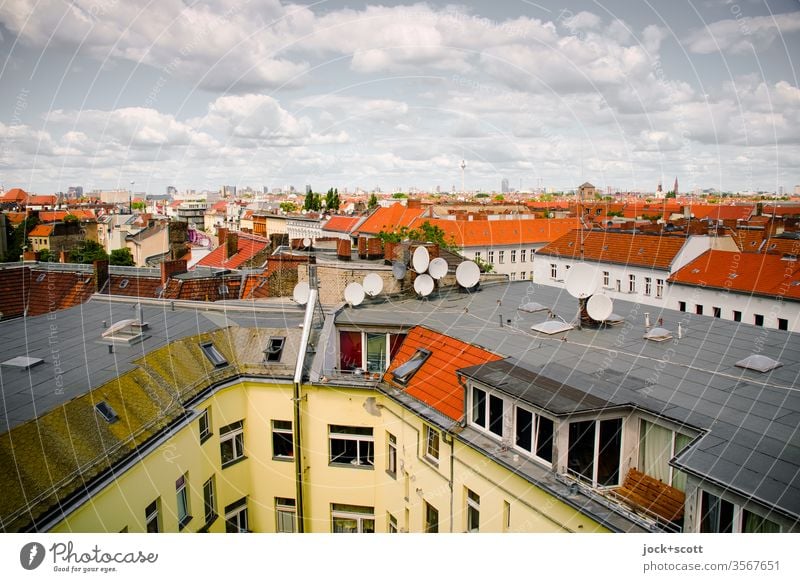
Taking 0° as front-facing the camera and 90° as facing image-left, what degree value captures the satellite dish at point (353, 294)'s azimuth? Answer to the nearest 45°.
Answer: approximately 0°

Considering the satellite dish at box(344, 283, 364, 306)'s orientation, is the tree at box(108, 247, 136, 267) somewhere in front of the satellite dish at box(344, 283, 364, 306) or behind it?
behind

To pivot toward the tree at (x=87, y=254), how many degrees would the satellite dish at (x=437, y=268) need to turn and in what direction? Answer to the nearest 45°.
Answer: approximately 135° to its right

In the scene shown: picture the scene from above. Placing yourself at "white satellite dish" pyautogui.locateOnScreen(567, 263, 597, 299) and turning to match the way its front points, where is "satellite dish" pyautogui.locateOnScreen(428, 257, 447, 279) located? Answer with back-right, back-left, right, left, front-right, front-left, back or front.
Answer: back-right
